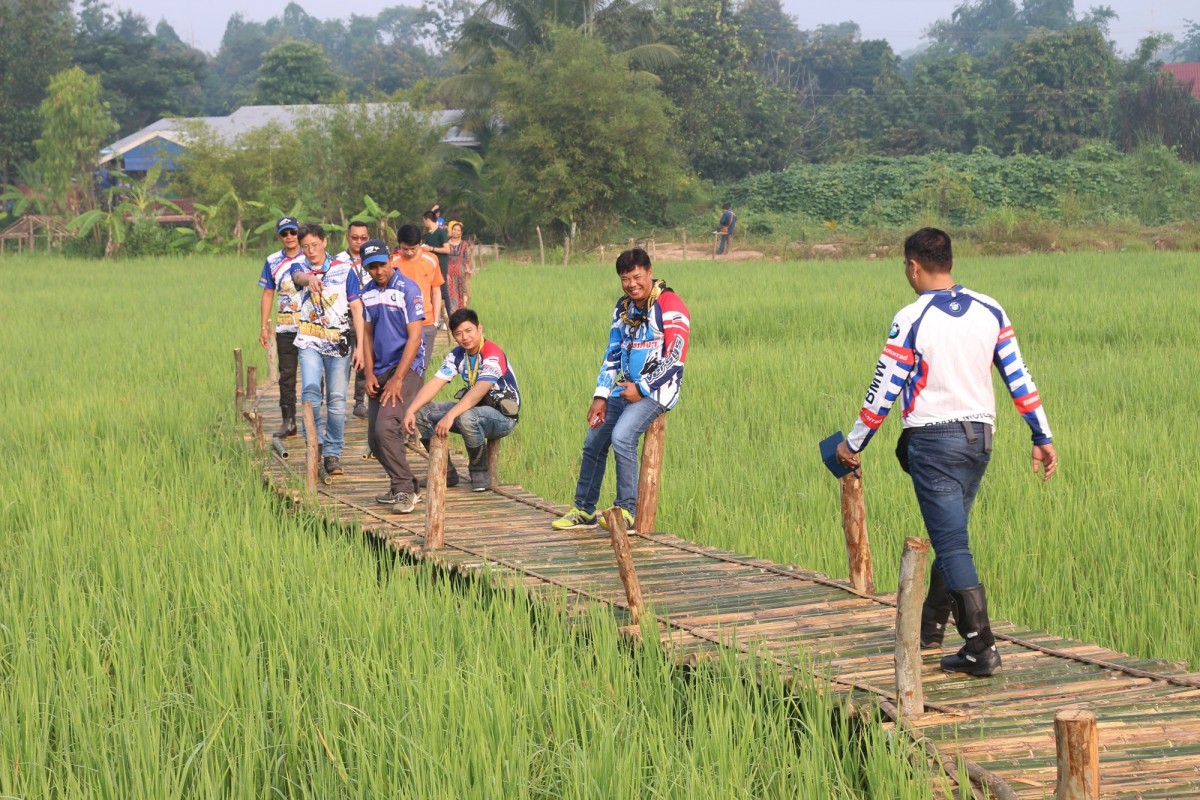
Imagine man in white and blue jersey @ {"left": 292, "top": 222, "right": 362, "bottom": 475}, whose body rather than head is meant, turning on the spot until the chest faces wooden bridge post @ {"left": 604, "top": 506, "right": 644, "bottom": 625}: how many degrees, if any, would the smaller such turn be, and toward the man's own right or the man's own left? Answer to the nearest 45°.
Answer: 0° — they already face it

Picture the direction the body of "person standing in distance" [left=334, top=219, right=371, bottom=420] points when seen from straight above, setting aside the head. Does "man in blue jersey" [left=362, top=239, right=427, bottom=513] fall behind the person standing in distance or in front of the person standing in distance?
in front

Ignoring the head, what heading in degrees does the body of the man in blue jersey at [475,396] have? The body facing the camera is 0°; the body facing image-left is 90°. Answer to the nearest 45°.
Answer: approximately 45°

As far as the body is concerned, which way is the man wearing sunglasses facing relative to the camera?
toward the camera

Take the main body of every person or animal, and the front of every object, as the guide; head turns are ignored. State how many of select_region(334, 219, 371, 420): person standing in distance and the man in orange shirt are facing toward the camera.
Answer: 2

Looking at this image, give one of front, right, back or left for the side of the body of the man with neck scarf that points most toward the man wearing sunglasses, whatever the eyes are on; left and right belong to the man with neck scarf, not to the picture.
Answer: right

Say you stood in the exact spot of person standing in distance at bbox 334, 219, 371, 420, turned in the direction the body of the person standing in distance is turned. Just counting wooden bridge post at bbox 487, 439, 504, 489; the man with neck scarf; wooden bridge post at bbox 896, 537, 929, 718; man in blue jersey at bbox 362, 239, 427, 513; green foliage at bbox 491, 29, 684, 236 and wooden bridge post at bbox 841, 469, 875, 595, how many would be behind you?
1

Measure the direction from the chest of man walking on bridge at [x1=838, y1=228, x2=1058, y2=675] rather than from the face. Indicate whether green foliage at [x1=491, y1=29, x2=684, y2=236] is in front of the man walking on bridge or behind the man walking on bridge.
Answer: in front

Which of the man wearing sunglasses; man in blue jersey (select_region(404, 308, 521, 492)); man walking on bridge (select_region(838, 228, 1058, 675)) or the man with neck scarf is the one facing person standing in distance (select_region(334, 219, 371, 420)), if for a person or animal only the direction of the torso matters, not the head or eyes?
the man walking on bridge

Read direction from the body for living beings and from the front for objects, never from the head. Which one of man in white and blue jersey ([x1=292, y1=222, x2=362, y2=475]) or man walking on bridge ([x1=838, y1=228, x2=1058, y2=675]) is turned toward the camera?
the man in white and blue jersey

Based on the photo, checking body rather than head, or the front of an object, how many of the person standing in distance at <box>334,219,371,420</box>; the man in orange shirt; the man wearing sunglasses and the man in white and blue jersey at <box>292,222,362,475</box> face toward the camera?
4

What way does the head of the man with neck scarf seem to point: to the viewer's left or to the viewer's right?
to the viewer's left

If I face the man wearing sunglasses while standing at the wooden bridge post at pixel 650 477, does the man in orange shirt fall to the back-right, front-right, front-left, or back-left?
front-right

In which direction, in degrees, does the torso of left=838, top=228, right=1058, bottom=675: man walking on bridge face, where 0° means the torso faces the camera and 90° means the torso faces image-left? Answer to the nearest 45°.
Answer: approximately 135°

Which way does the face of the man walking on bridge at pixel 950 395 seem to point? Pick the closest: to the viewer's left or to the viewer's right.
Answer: to the viewer's left

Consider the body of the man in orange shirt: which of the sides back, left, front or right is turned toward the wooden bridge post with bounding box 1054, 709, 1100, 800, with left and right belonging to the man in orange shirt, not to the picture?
front

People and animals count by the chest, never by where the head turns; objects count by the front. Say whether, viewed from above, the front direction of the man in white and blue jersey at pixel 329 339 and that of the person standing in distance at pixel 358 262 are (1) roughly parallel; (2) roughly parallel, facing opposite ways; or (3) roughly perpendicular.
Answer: roughly parallel

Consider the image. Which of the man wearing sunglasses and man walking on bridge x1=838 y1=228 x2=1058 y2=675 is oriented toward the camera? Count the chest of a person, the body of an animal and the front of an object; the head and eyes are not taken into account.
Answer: the man wearing sunglasses

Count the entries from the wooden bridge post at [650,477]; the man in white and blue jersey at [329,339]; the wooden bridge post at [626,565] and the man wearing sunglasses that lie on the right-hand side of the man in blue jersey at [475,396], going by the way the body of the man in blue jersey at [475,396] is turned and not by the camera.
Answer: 2
